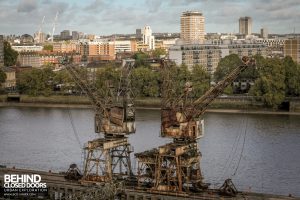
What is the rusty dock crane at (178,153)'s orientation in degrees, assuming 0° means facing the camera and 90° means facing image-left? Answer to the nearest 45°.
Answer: approximately 270°

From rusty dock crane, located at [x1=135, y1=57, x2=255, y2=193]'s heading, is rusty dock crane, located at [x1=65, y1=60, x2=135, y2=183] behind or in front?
behind
